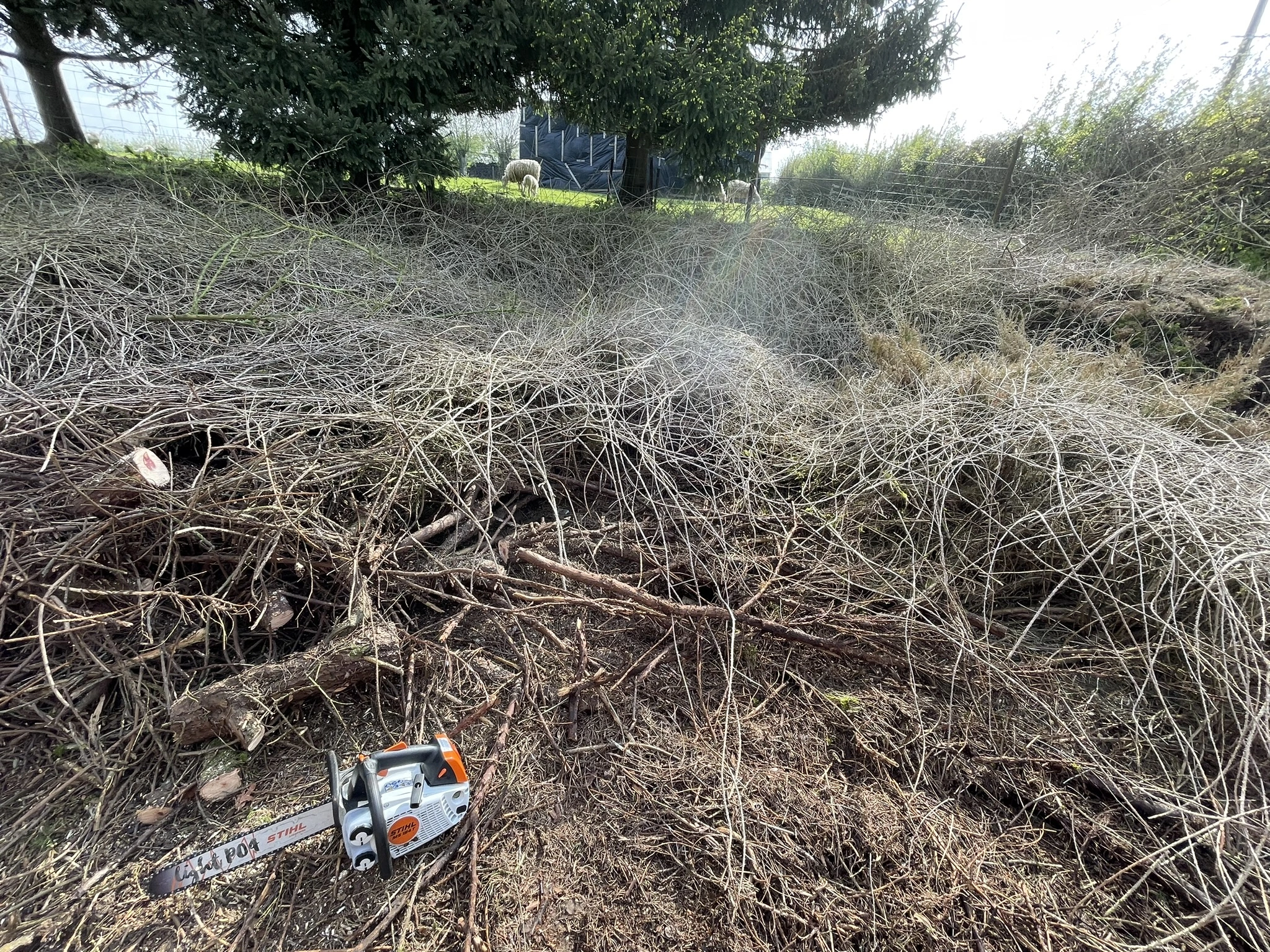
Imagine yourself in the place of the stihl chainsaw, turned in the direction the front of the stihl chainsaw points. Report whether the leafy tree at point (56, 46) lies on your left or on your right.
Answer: on your right

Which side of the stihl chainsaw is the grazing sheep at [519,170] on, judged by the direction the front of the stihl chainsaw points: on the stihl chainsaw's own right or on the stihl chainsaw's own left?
on the stihl chainsaw's own right

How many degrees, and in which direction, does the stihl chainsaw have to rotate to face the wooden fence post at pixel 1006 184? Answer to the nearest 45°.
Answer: approximately 180°

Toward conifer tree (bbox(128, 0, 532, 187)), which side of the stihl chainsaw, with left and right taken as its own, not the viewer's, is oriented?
right

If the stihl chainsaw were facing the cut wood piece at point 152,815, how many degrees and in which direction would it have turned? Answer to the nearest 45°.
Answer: approximately 45° to its right

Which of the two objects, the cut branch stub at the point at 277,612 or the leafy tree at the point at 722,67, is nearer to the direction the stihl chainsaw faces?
the cut branch stub

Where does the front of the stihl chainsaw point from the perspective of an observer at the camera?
facing to the left of the viewer

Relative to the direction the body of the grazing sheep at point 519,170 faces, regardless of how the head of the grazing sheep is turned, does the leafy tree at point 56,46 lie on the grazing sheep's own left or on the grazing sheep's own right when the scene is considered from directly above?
on the grazing sheep's own left
